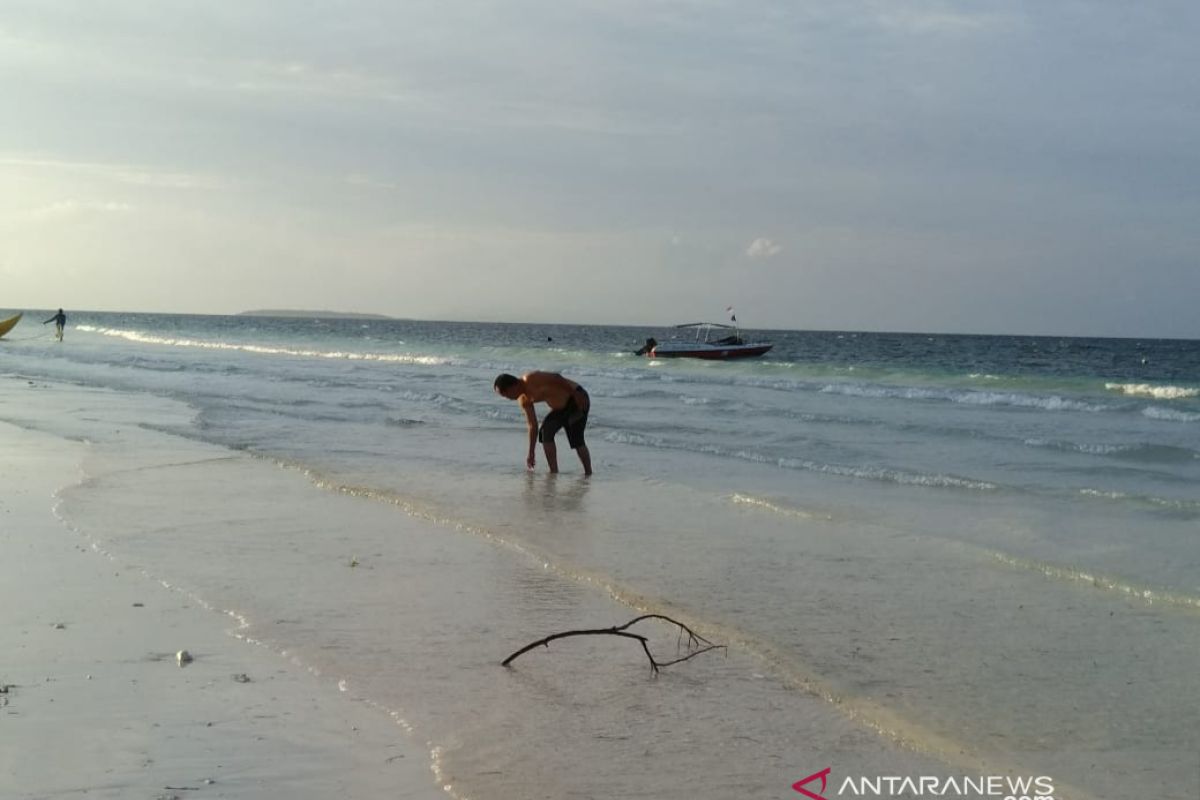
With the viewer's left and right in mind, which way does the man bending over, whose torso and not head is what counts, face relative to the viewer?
facing to the left of the viewer

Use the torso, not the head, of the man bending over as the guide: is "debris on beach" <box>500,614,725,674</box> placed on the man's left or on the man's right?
on the man's left
